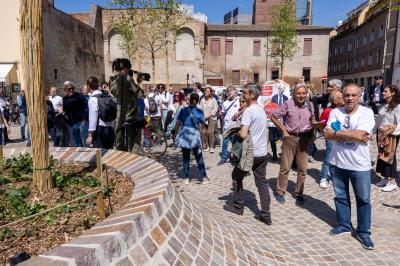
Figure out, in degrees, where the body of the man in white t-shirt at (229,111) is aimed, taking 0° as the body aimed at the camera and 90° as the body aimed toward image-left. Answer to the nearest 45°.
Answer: approximately 45°

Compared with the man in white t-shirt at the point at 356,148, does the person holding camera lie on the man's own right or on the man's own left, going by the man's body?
on the man's own right

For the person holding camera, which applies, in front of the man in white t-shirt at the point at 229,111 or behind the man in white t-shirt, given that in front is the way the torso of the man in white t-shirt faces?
in front

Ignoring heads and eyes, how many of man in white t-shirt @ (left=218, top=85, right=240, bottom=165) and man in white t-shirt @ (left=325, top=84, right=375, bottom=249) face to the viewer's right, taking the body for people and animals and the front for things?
0

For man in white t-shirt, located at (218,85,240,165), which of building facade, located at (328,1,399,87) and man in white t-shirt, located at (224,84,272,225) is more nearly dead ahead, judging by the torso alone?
the man in white t-shirt

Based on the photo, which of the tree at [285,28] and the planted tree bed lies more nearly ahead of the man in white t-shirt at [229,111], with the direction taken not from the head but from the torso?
the planted tree bed

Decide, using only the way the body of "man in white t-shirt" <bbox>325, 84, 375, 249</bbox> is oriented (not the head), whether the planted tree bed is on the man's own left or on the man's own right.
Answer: on the man's own right

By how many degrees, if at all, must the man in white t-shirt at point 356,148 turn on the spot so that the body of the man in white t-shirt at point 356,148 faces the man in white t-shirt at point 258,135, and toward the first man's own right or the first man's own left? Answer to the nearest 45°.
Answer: approximately 90° to the first man's own right

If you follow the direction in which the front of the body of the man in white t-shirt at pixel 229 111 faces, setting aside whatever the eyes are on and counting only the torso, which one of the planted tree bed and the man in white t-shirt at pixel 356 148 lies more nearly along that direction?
the planted tree bed

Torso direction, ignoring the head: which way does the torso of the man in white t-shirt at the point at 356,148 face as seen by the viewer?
toward the camera

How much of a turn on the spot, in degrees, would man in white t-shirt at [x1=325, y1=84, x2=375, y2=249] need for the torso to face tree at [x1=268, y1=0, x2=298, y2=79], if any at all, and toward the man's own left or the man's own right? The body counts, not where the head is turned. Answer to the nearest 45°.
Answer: approximately 180°

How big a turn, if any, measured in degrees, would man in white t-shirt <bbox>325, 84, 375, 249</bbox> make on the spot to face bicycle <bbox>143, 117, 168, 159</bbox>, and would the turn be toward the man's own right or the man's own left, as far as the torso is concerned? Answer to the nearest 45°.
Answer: approximately 135° to the man's own right

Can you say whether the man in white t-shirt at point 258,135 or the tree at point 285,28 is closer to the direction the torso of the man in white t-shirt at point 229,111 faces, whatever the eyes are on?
the man in white t-shirt
